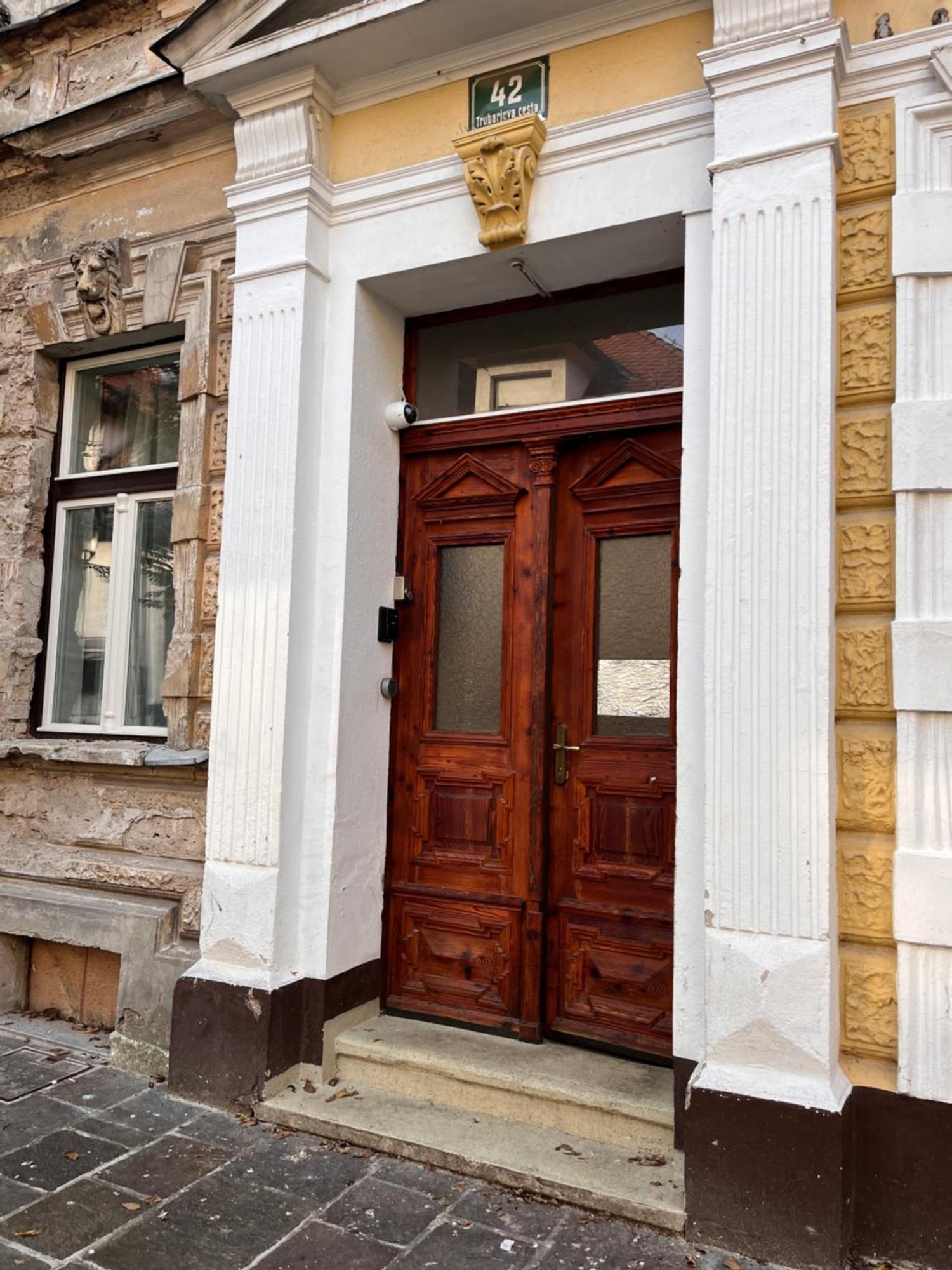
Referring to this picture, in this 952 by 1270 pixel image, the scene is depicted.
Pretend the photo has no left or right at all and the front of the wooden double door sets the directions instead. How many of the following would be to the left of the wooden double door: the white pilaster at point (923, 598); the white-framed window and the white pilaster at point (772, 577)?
2

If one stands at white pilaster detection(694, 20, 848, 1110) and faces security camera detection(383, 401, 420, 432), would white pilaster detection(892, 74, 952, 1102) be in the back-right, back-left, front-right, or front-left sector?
back-right

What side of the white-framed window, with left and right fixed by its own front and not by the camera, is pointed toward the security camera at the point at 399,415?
left

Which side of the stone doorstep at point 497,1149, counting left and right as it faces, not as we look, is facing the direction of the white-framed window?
right

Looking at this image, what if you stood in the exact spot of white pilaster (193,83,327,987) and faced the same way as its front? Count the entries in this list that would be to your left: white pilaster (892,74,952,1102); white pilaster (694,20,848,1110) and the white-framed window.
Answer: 2

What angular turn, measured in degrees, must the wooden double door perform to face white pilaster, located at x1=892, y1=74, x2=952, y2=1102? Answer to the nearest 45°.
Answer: approximately 90° to its left
